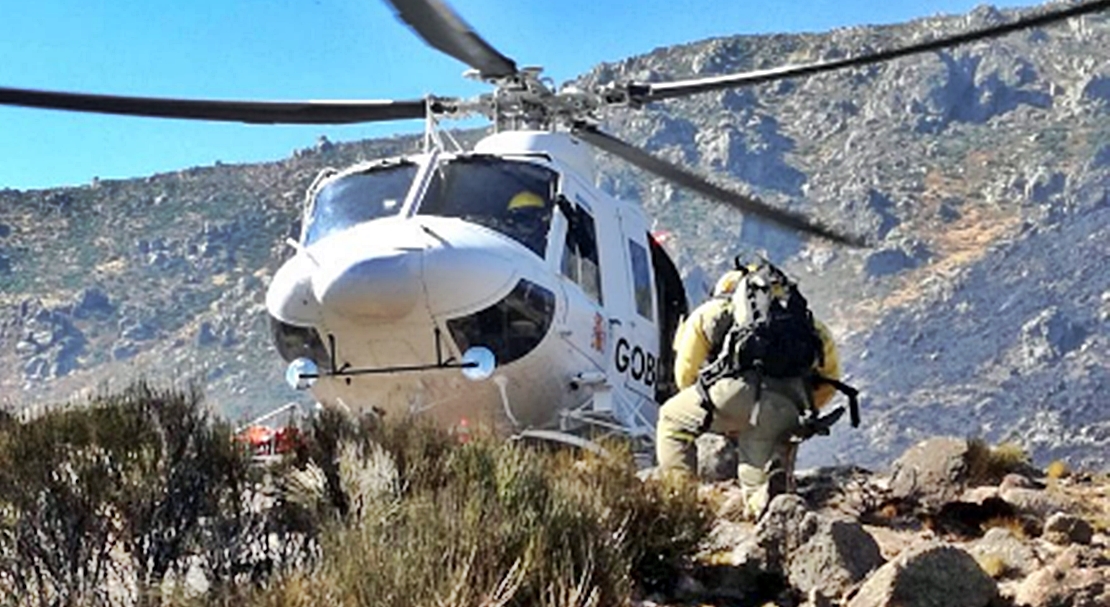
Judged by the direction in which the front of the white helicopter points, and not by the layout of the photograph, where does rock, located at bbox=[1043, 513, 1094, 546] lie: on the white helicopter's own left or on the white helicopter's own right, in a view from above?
on the white helicopter's own left

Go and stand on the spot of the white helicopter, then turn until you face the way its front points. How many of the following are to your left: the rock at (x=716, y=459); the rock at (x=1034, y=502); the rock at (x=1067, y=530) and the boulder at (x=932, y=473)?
4

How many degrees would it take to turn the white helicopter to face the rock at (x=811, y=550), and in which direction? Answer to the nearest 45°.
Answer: approximately 45° to its left

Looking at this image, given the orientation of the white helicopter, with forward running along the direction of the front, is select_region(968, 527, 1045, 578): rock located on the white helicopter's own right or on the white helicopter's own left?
on the white helicopter's own left

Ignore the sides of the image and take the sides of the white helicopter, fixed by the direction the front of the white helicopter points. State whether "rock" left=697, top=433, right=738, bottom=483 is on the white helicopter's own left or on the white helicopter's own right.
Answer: on the white helicopter's own left

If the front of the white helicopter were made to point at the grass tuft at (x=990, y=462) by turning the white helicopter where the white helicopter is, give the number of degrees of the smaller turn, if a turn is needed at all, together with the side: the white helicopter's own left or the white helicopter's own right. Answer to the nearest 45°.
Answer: approximately 90° to the white helicopter's own left

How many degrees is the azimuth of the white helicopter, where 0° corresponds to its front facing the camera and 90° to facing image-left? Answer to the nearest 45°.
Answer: approximately 45°

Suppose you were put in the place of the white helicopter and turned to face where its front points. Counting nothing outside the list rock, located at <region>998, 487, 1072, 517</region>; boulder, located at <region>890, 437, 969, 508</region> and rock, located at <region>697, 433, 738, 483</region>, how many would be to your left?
3

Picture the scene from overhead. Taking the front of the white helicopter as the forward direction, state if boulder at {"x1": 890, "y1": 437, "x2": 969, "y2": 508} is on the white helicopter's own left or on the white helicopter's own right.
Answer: on the white helicopter's own left
